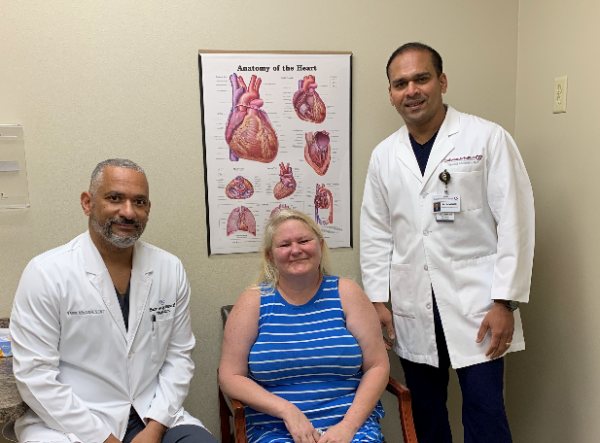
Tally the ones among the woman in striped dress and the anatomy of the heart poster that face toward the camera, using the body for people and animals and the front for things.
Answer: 2

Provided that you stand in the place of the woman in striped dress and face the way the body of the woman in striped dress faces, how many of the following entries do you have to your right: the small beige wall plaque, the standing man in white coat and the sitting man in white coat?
1

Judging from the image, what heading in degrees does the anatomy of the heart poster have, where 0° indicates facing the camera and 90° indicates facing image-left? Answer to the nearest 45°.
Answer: approximately 0°

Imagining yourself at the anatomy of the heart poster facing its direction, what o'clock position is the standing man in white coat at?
The standing man in white coat is roughly at 10 o'clock from the anatomy of the heart poster.
